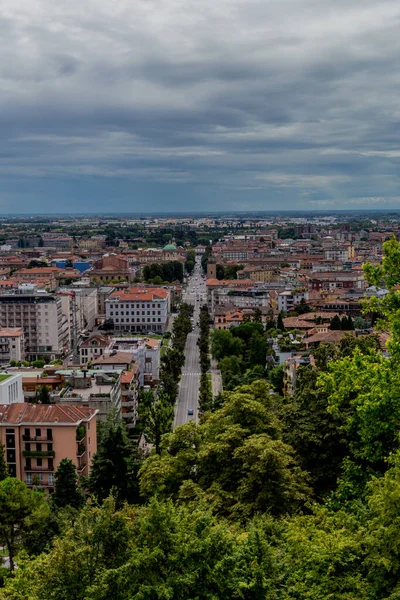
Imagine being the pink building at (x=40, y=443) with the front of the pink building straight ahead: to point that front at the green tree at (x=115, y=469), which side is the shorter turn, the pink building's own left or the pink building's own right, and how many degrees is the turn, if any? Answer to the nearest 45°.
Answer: approximately 45° to the pink building's own left

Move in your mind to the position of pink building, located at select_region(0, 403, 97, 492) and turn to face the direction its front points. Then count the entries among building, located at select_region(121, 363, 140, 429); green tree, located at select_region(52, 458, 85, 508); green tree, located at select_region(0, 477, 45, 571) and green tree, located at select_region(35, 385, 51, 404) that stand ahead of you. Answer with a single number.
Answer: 2

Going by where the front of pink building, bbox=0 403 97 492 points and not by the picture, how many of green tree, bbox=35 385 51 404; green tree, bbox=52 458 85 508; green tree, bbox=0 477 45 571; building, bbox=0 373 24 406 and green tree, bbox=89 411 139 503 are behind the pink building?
2

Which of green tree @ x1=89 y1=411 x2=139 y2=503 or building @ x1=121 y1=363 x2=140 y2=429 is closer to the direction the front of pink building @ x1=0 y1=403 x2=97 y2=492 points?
the green tree

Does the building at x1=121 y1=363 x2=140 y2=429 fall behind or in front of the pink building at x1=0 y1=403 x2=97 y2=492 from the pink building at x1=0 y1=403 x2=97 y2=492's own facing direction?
behind

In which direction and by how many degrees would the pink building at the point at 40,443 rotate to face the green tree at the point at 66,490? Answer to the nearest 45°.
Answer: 0° — it already faces it

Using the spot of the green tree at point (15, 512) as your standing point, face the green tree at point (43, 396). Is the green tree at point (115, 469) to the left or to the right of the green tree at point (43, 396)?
right

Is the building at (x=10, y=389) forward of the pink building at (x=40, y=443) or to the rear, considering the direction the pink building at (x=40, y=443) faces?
to the rear

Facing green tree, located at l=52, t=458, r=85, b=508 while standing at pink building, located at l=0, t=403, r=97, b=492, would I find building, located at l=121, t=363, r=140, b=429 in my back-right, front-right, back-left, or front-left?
back-left

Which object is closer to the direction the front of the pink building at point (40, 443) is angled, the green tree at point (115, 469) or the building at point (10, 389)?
the green tree

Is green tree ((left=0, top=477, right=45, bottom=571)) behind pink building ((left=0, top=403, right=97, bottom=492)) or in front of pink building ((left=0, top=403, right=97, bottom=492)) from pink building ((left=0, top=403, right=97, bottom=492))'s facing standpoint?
in front

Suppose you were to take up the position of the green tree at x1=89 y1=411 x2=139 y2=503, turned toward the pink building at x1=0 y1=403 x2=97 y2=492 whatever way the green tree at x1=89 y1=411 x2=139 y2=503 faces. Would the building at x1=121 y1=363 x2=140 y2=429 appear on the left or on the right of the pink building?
right

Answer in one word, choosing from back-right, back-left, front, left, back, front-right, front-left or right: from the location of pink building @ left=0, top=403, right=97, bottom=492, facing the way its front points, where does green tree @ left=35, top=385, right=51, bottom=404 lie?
back

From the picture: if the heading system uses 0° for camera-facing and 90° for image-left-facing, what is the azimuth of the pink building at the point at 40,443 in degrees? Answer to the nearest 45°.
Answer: approximately 0°

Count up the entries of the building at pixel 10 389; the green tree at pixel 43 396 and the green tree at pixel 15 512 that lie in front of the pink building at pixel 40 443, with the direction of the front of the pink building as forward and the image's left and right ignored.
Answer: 1
